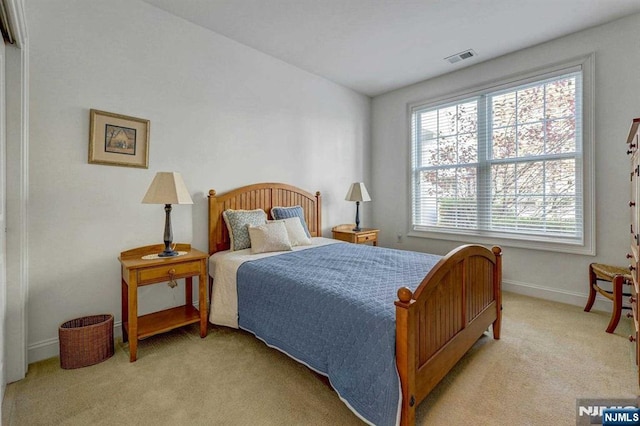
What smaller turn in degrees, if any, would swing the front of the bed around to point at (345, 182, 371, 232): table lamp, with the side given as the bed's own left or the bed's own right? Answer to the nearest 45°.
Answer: approximately 135° to the bed's own left

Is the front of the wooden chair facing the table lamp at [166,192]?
yes

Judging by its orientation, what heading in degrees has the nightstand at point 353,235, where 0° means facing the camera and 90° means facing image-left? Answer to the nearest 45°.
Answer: approximately 315°

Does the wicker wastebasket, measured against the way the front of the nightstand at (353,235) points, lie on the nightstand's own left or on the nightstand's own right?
on the nightstand's own right

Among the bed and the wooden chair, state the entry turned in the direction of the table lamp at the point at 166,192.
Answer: the wooden chair

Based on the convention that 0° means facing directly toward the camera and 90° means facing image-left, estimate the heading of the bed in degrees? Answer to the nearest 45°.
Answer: approximately 315°

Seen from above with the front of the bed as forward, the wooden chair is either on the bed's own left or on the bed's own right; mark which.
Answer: on the bed's own left
